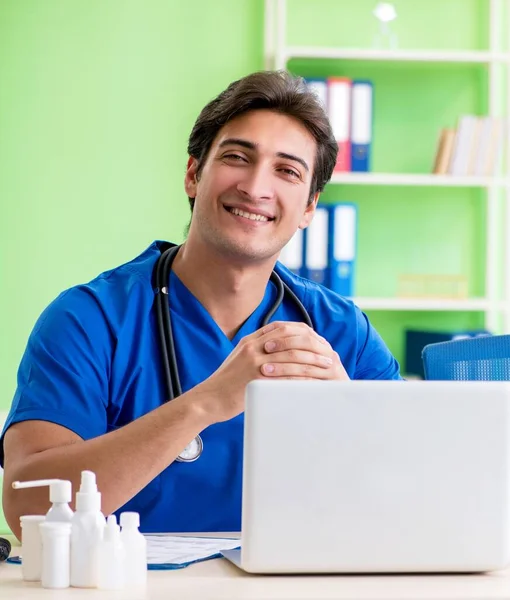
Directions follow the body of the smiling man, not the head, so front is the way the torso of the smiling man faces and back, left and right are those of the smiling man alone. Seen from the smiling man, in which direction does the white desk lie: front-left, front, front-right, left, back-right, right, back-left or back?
front

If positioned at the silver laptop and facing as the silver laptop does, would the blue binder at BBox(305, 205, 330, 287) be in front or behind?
in front

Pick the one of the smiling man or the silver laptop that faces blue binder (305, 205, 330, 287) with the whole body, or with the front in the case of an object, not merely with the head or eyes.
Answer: the silver laptop

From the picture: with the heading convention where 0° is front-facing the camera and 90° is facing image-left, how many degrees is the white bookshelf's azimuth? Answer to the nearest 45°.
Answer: approximately 0°

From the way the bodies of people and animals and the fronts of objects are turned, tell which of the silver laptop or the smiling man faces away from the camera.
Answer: the silver laptop

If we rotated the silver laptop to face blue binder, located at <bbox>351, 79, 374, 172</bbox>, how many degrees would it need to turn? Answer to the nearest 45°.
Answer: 0° — it already faces it

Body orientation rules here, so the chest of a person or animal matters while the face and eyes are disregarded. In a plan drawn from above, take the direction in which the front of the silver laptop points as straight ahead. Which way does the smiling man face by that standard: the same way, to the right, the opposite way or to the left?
the opposite way

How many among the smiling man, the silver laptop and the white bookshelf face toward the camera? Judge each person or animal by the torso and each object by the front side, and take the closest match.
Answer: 2

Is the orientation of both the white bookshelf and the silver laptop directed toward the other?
yes

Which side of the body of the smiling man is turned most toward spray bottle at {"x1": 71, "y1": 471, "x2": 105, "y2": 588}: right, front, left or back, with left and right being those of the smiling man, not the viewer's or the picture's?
front

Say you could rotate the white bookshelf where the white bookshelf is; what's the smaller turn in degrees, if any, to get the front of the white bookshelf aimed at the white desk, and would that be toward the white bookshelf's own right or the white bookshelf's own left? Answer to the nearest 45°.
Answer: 0° — it already faces it

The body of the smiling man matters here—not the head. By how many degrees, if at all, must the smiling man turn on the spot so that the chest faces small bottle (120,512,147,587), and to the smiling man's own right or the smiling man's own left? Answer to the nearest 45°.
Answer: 0° — they already face it

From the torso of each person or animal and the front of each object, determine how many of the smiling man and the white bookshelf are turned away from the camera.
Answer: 0

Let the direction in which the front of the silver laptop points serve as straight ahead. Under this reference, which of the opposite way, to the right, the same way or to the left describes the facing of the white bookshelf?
the opposite way

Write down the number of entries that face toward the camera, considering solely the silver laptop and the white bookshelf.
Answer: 1

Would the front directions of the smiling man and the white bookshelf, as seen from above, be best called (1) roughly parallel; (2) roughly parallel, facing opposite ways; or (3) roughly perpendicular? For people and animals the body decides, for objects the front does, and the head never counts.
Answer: roughly parallel

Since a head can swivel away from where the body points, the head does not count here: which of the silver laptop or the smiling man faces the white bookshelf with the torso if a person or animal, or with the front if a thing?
the silver laptop

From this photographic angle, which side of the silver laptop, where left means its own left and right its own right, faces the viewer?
back

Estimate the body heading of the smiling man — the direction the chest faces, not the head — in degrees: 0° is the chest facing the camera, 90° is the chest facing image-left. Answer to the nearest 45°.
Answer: approximately 0°
